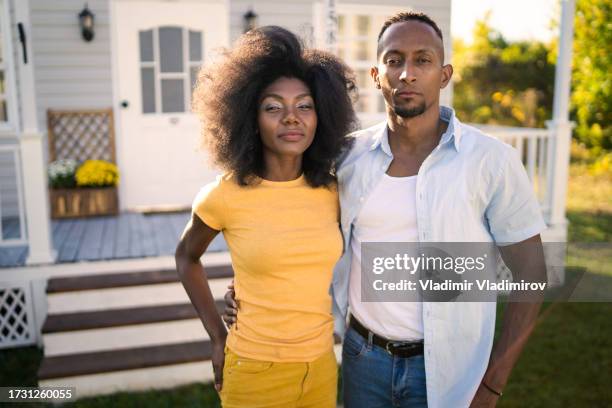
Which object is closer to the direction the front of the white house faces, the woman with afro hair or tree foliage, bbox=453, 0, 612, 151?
the woman with afro hair

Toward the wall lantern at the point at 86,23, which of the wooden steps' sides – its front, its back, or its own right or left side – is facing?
back

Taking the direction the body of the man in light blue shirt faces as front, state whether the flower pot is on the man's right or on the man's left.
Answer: on the man's right

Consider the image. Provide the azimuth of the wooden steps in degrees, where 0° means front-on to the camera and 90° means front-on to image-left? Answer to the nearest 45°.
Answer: approximately 0°

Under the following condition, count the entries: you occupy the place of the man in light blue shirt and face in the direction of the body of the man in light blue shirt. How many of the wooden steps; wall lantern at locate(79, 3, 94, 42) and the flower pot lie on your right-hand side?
3

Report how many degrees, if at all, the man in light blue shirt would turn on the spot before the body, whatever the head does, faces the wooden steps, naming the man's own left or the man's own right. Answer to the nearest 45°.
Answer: approximately 90° to the man's own right

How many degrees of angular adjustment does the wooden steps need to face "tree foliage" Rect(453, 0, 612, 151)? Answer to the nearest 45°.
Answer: approximately 135° to its left

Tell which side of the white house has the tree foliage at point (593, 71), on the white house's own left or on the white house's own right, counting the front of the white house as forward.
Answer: on the white house's own left

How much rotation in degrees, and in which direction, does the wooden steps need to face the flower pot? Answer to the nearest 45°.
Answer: approximately 180°

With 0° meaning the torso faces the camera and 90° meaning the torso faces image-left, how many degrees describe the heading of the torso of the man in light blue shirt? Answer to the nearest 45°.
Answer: approximately 45°

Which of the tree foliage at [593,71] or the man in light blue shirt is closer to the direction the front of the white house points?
the man in light blue shirt

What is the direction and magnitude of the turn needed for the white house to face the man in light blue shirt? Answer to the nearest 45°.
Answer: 0° — it already faces them
